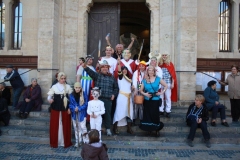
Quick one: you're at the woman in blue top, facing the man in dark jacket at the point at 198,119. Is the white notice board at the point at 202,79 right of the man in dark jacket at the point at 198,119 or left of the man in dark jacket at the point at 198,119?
left

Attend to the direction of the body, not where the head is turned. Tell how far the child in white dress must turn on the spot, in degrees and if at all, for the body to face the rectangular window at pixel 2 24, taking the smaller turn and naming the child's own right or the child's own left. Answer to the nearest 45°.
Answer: approximately 135° to the child's own right

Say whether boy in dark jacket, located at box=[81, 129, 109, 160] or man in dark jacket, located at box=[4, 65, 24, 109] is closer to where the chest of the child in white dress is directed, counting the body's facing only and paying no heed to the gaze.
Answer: the boy in dark jacket

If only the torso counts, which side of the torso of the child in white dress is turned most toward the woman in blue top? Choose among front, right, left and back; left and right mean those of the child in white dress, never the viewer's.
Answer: left

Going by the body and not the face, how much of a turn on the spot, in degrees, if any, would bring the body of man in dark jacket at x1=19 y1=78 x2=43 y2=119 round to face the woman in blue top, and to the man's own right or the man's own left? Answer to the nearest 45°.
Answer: approximately 90° to the man's own left

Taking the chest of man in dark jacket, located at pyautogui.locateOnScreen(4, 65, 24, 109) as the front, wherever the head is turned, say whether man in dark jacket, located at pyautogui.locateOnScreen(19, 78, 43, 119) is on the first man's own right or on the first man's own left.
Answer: on the first man's own left

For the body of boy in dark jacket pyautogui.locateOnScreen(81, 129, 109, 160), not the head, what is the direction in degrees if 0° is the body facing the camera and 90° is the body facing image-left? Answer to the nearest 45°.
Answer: approximately 180°

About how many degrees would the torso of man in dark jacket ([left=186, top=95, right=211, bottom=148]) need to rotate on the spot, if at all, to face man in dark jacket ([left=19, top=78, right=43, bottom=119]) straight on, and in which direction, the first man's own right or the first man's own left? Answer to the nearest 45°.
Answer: approximately 90° to the first man's own right
